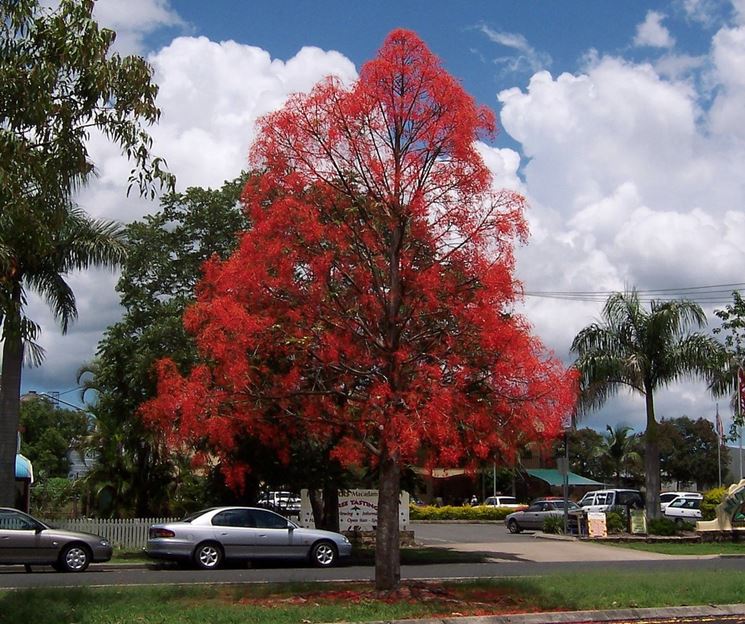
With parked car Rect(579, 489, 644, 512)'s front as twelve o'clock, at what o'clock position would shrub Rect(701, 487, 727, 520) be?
The shrub is roughly at 7 o'clock from the parked car.

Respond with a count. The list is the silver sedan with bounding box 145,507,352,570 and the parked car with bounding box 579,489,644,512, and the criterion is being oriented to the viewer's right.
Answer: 1

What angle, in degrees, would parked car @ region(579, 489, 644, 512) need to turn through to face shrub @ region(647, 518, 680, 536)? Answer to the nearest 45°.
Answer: approximately 90° to its left

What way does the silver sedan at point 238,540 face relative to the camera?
to the viewer's right

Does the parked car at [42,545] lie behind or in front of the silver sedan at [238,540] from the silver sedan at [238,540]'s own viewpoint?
behind

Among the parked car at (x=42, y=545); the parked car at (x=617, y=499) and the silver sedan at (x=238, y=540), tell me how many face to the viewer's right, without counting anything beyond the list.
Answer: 2

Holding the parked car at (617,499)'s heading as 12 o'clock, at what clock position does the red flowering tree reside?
The red flowering tree is roughly at 9 o'clock from the parked car.

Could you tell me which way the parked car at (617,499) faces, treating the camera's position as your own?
facing to the left of the viewer

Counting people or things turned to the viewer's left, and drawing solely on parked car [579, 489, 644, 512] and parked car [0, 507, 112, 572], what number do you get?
1
